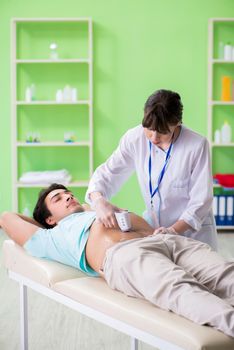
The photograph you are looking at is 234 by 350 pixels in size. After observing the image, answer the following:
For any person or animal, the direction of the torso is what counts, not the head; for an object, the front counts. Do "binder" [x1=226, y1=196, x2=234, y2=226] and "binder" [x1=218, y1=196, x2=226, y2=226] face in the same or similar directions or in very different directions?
same or similar directions

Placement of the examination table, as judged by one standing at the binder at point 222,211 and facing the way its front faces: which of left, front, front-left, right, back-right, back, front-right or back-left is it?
front

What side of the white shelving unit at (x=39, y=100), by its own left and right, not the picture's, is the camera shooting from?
front

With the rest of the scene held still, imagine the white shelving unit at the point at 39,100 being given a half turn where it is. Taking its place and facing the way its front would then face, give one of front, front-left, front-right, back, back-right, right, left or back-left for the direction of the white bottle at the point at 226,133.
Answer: right

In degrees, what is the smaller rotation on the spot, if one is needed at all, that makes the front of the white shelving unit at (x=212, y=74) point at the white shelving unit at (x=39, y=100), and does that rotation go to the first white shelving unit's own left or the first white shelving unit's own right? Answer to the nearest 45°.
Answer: approximately 90° to the first white shelving unit's own right

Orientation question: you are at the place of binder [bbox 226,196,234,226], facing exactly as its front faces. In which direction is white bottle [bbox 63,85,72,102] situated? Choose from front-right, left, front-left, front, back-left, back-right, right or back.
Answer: right

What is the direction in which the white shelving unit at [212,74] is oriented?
toward the camera

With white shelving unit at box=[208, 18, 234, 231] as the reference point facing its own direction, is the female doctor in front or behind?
in front

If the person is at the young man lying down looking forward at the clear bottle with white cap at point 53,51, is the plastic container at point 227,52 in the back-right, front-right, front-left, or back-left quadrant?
front-right

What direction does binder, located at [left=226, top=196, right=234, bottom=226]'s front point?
toward the camera

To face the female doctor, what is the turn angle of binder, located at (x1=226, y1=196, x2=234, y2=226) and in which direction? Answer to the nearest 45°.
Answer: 0° — it already faces them

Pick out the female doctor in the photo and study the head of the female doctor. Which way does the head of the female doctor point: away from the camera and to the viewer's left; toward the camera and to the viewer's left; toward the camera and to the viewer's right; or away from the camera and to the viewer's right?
toward the camera and to the viewer's left

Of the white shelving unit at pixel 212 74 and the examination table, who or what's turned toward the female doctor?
the white shelving unit
